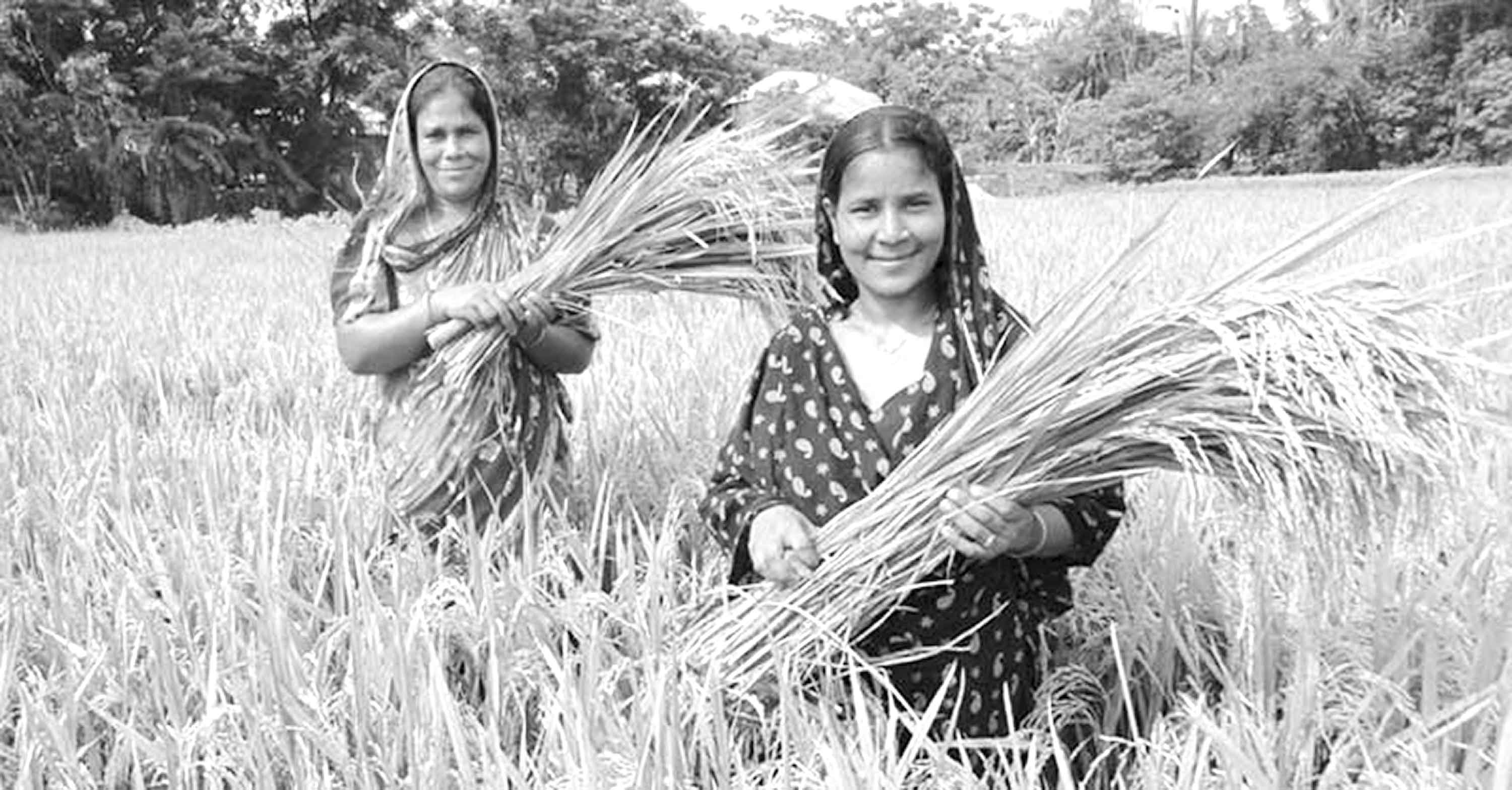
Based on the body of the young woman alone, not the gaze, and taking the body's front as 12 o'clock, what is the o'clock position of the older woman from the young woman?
The older woman is roughly at 4 o'clock from the young woman.

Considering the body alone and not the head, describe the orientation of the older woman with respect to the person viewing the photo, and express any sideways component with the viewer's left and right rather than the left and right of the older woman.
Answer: facing the viewer

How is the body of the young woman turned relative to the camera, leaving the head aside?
toward the camera

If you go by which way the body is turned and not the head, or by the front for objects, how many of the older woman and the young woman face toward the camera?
2

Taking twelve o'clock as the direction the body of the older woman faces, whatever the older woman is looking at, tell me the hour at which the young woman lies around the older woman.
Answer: The young woman is roughly at 11 o'clock from the older woman.
